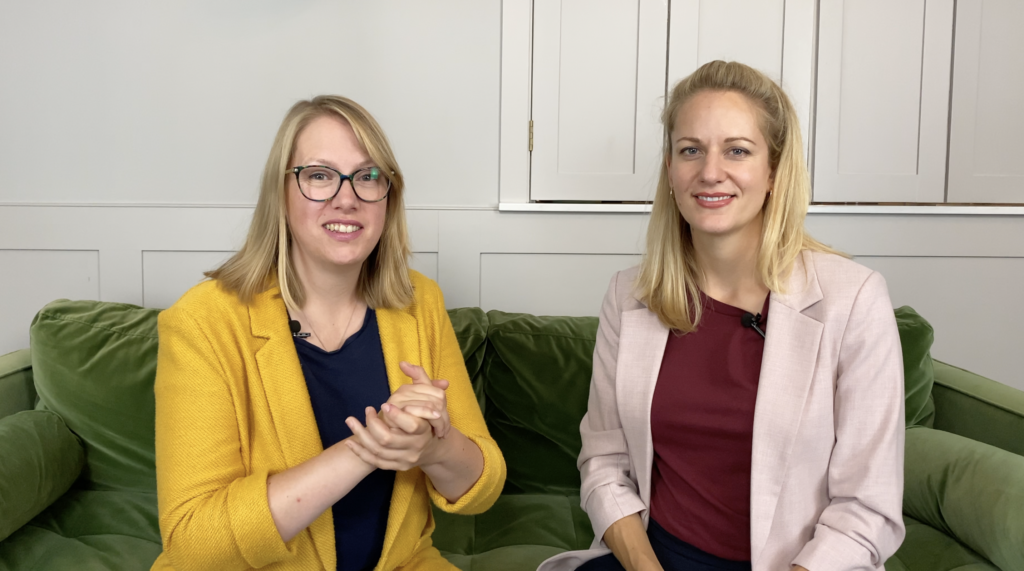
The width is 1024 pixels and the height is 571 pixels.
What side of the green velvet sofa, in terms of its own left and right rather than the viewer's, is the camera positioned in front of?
front

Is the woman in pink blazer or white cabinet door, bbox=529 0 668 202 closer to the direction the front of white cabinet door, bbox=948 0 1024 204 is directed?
the woman in pink blazer

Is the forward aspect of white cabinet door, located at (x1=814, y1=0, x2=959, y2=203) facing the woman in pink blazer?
yes

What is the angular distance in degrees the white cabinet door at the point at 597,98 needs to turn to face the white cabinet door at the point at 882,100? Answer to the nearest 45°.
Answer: approximately 90° to its left

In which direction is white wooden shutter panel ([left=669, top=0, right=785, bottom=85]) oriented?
toward the camera

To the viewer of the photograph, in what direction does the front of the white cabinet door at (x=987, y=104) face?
facing the viewer

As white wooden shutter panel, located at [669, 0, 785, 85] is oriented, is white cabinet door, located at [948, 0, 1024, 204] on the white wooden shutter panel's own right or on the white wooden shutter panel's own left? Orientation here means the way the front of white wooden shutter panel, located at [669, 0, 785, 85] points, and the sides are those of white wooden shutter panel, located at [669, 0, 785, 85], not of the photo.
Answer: on the white wooden shutter panel's own left

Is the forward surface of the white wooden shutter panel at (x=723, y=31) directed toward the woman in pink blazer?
yes

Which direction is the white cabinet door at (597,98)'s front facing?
toward the camera
